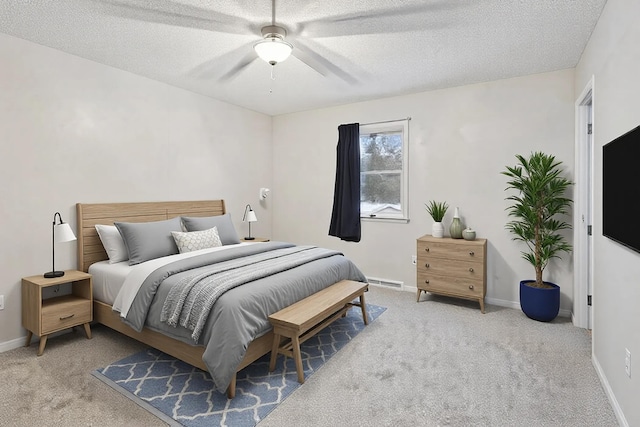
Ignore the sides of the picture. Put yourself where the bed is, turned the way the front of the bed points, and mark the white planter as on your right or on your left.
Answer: on your left

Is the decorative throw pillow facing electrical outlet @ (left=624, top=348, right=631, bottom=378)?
yes

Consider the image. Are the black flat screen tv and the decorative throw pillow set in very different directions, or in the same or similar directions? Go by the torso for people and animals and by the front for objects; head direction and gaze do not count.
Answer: very different directions

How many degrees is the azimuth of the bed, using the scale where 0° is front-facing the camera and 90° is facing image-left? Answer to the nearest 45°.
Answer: approximately 315°

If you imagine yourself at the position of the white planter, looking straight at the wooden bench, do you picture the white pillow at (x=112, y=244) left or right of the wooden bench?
right

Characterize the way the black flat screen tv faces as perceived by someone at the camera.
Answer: facing to the left of the viewer

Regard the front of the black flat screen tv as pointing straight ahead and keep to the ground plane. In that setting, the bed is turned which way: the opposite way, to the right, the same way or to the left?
the opposite way

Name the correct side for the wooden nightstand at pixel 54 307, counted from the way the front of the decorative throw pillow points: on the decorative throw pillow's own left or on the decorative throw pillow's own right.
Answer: on the decorative throw pillow's own right

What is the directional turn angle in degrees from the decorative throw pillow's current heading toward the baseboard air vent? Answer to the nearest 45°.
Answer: approximately 45° to its left
